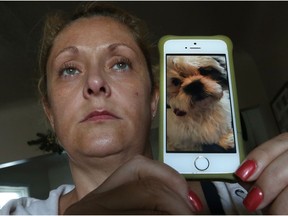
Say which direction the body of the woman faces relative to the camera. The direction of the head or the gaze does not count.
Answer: toward the camera
